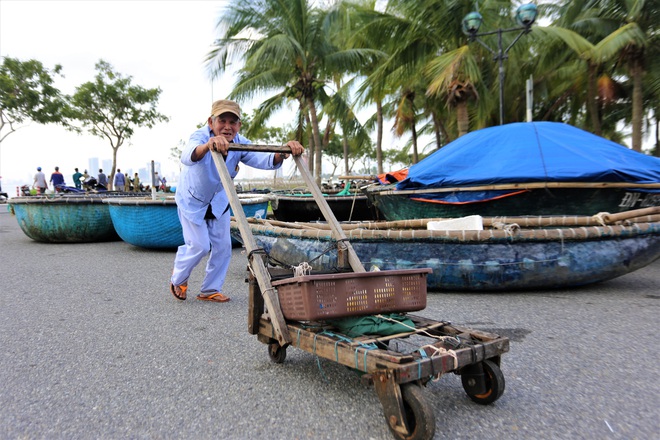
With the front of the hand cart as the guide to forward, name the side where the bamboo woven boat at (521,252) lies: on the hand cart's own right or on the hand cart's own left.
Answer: on the hand cart's own left

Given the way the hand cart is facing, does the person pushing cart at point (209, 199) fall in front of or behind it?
behind

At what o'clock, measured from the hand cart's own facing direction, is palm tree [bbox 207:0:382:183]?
The palm tree is roughly at 7 o'clock from the hand cart.

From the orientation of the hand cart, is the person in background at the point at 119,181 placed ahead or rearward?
rearward

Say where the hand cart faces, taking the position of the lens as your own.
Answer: facing the viewer and to the right of the viewer

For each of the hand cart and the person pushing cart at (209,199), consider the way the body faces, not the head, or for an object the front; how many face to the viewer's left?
0

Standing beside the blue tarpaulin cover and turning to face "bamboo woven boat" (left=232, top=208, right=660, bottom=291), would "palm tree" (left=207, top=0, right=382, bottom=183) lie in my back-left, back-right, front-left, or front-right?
back-right

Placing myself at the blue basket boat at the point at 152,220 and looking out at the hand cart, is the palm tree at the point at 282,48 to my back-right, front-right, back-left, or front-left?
back-left

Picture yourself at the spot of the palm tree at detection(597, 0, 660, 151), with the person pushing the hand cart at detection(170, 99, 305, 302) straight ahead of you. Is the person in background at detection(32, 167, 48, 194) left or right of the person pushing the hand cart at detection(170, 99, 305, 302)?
right

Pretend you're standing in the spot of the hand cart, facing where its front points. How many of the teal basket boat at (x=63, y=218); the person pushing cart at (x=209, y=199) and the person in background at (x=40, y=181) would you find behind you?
3

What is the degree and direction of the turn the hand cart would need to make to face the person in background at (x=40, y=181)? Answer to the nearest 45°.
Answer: approximately 180°

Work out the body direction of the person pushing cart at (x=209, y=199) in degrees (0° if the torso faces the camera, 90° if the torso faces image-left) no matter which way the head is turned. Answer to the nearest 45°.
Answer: approximately 315°
